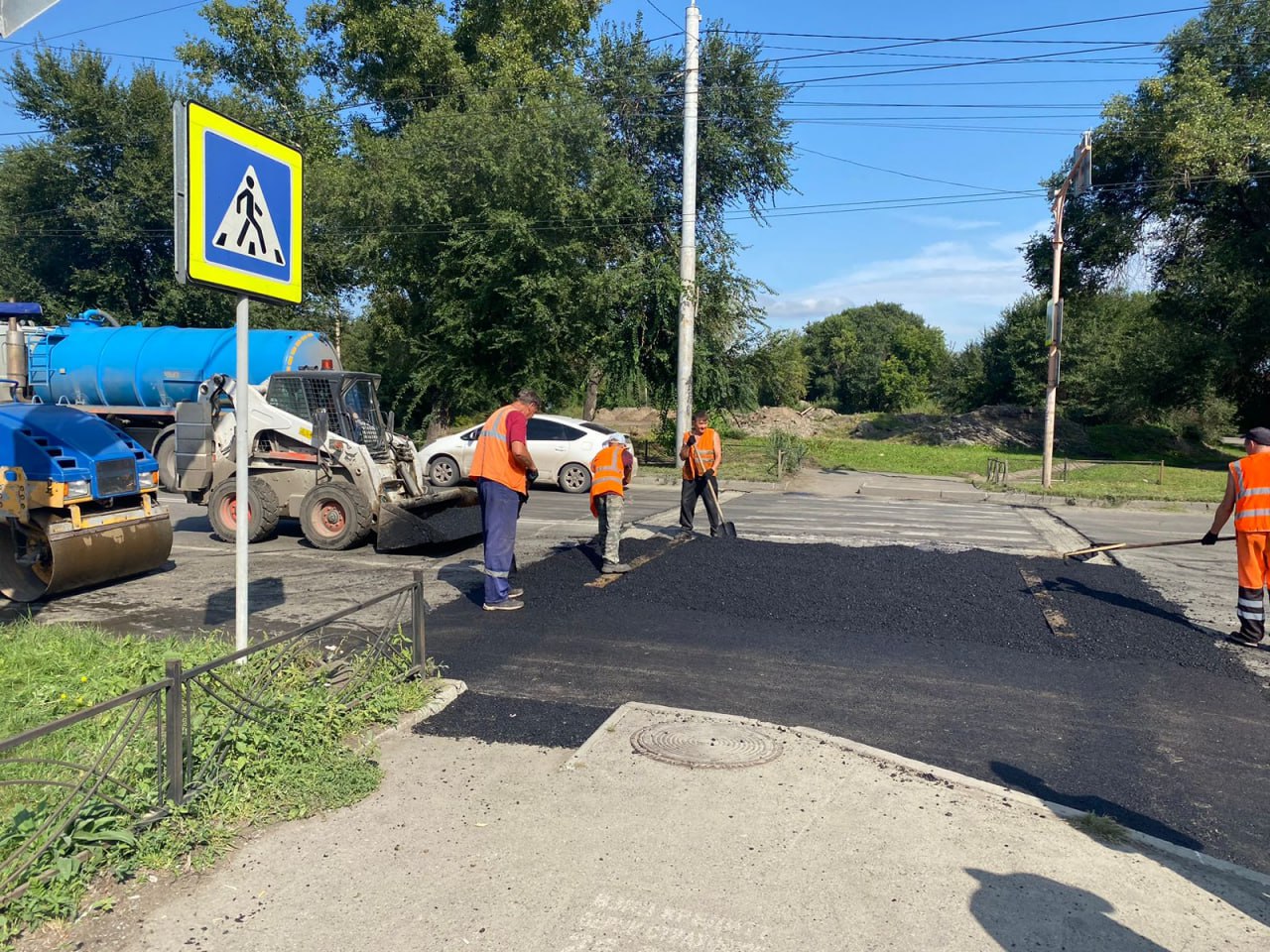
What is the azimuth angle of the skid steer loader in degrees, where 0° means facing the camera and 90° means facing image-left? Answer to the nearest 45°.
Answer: approximately 315°

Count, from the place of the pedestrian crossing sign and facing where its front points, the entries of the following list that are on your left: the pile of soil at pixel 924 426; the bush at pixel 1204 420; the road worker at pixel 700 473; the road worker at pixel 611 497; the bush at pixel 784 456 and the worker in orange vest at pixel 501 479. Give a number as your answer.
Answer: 6

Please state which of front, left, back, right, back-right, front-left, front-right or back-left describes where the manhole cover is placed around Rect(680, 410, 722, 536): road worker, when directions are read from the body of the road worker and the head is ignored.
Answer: front

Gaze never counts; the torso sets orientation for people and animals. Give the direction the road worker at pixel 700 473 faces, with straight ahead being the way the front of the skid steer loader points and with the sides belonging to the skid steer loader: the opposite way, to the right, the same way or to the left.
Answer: to the right

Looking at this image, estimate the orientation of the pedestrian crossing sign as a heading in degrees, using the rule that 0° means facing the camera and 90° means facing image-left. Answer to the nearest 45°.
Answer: approximately 315°

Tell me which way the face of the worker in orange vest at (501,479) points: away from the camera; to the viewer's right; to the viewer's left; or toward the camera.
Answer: to the viewer's right

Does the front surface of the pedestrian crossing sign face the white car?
no

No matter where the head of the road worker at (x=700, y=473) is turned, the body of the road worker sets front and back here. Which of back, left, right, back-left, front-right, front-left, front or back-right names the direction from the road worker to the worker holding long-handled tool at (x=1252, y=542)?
front-left

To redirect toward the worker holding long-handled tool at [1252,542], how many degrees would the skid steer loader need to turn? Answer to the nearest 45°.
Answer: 0° — it already faces them

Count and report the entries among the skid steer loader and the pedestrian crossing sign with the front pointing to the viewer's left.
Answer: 0

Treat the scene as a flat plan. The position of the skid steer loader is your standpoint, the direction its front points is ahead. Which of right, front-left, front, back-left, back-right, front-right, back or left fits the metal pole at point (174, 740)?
front-right

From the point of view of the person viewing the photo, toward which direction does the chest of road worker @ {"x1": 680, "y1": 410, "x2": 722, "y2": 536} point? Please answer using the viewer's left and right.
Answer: facing the viewer

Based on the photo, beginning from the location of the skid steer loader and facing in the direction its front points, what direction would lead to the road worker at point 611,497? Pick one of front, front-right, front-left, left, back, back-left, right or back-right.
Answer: front

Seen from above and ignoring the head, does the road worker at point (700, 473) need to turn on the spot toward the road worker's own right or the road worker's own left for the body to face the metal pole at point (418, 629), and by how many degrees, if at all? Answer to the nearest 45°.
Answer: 0° — they already face it

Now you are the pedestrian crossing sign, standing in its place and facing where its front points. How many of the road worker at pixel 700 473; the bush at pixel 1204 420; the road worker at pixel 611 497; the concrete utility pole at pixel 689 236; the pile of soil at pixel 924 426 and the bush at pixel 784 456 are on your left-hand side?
6

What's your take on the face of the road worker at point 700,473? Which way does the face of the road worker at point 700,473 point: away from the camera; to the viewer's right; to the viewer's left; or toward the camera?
toward the camera

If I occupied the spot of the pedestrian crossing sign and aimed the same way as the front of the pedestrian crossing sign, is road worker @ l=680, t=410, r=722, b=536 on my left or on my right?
on my left

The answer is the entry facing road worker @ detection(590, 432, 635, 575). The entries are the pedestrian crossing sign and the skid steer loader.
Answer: the skid steer loader

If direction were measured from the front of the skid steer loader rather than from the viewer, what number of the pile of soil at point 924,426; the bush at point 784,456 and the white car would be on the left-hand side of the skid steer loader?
3
